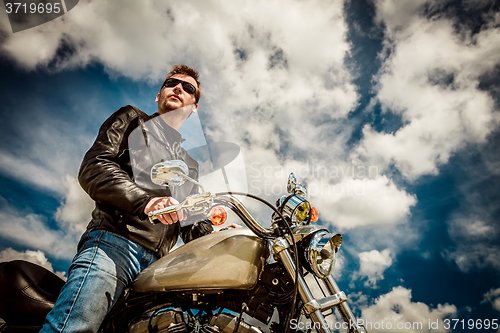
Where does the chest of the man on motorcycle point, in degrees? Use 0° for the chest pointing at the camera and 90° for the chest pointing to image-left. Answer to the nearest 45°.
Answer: approximately 315°
